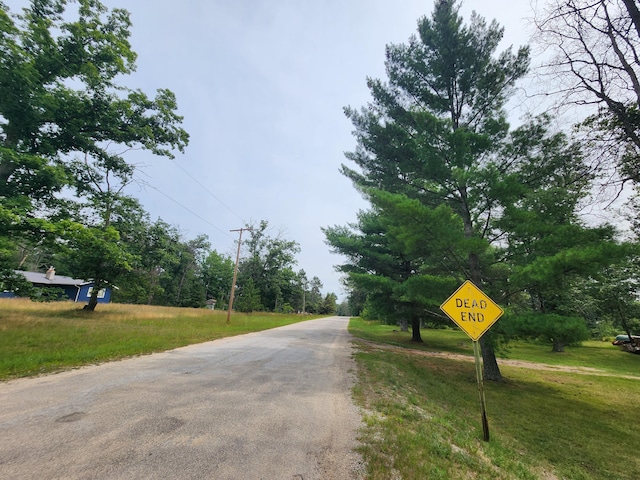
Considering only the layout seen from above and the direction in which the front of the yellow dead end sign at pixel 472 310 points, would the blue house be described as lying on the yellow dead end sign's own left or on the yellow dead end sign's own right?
on the yellow dead end sign's own right

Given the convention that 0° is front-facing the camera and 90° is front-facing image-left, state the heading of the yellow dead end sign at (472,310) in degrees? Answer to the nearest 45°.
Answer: approximately 0°
